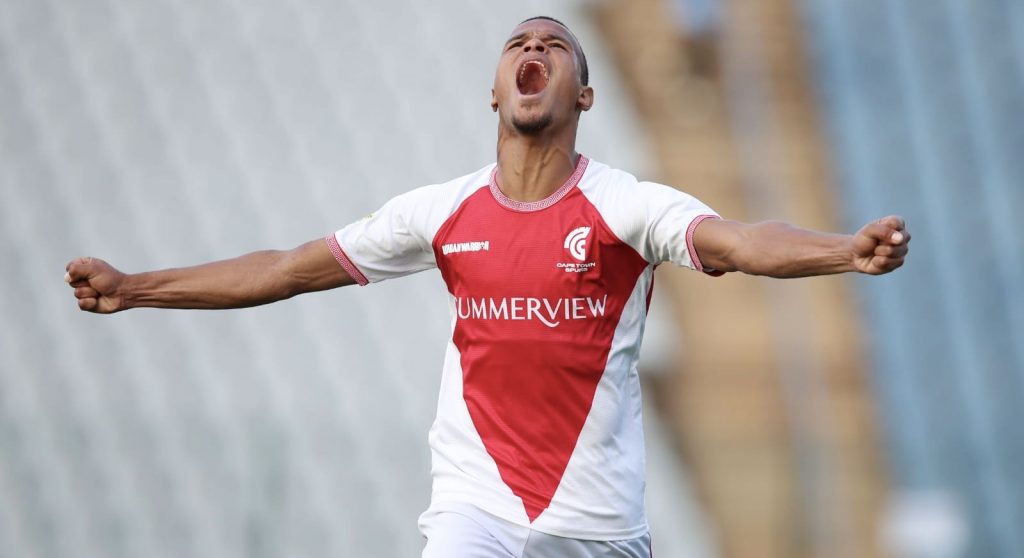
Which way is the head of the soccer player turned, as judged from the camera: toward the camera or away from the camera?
toward the camera

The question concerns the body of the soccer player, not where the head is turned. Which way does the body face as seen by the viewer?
toward the camera
